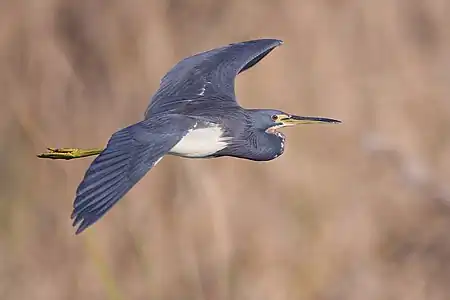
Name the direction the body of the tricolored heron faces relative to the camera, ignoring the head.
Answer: to the viewer's right
